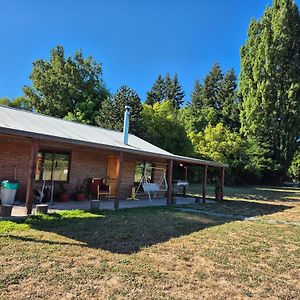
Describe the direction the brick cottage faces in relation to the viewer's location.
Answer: facing the viewer and to the right of the viewer

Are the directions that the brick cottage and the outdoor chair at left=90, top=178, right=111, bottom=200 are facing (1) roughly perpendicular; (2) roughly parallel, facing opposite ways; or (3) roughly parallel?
roughly parallel

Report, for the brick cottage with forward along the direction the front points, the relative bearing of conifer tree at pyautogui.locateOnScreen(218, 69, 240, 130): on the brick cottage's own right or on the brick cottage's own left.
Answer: on the brick cottage's own left

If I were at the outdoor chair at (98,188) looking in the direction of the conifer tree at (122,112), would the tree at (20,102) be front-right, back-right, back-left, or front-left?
front-left

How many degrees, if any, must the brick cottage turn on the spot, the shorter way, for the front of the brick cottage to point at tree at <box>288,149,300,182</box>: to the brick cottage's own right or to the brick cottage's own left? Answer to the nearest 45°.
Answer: approximately 90° to the brick cottage's own left

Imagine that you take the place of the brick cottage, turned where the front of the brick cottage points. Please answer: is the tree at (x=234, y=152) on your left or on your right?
on your left

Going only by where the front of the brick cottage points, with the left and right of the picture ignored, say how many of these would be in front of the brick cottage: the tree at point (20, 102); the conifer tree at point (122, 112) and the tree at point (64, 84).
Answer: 0

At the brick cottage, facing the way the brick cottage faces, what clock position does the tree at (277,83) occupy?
The tree is roughly at 9 o'clock from the brick cottage.

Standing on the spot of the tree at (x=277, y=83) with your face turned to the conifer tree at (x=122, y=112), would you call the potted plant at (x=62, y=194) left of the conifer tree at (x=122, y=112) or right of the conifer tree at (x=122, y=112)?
left

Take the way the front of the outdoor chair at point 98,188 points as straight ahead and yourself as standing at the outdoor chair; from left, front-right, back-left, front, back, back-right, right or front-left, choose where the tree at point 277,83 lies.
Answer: left

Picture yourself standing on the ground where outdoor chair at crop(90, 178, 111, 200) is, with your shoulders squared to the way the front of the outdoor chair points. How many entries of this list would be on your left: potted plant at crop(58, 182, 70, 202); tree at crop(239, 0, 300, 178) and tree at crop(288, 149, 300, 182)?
2

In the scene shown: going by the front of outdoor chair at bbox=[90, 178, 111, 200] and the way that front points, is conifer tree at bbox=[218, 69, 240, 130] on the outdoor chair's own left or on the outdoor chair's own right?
on the outdoor chair's own left
